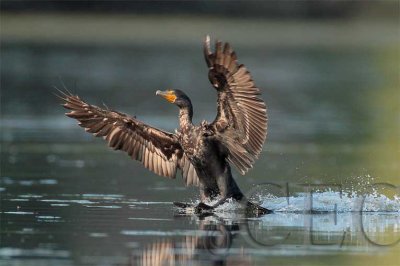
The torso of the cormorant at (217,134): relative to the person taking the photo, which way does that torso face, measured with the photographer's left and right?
facing the viewer and to the left of the viewer
